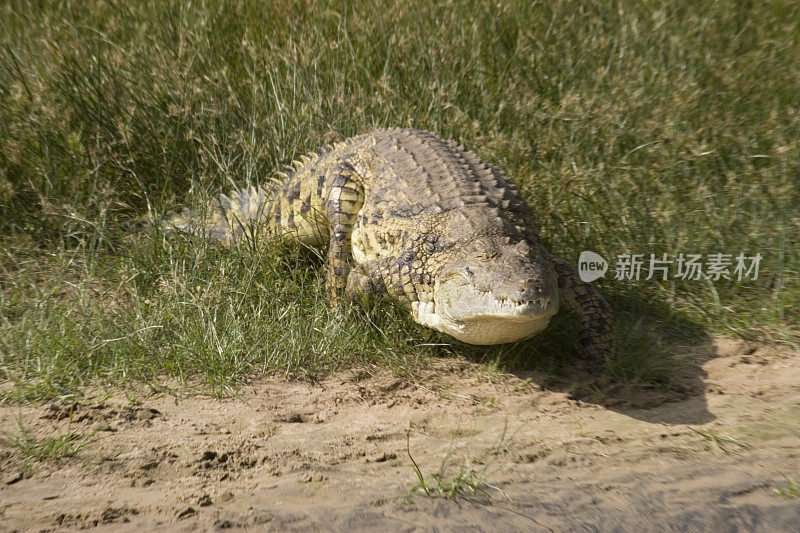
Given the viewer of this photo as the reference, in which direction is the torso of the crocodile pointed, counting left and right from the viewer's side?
facing the viewer and to the right of the viewer

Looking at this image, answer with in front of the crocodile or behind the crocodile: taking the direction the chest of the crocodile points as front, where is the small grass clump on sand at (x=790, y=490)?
in front
